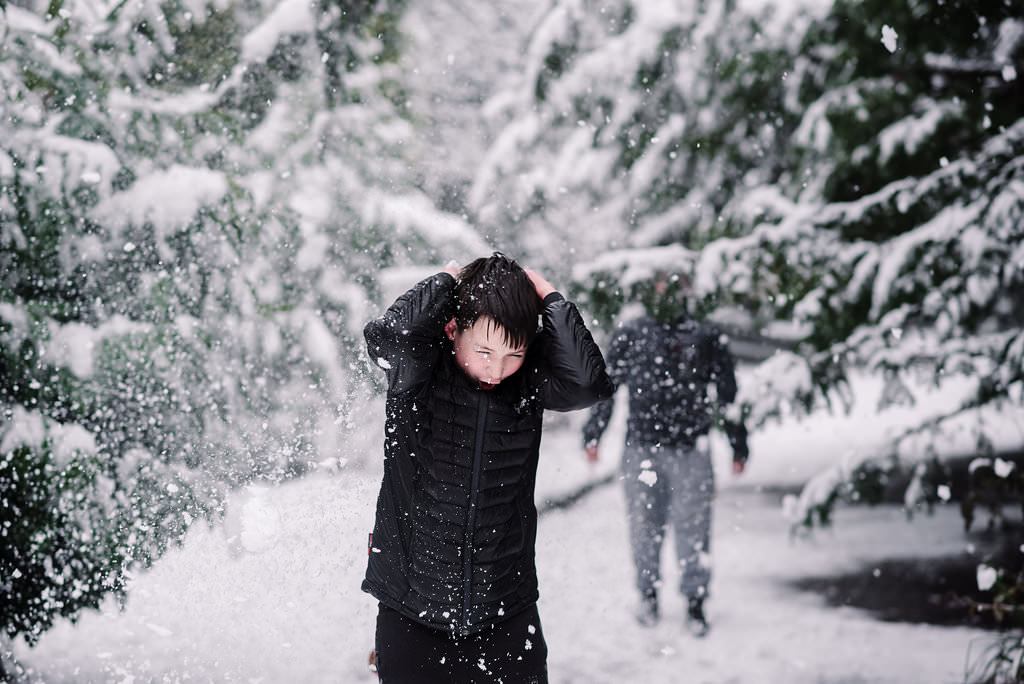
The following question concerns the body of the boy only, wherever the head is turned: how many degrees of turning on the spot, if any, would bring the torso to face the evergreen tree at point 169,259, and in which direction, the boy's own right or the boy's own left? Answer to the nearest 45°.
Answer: approximately 135° to the boy's own right

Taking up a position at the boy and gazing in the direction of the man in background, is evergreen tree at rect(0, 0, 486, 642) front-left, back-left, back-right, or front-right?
front-left

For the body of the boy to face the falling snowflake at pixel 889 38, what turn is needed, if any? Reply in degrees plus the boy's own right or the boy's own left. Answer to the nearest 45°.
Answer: approximately 135° to the boy's own left

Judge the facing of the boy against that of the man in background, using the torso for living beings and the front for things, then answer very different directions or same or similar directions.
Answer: same or similar directions

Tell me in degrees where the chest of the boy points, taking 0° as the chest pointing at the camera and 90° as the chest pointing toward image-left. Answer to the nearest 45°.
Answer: approximately 0°

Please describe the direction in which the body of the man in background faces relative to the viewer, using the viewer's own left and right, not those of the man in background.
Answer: facing the viewer

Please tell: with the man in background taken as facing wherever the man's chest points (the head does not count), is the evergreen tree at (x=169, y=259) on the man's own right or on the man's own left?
on the man's own right

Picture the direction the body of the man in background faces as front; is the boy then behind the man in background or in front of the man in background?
in front

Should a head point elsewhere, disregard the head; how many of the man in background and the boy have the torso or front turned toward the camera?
2
